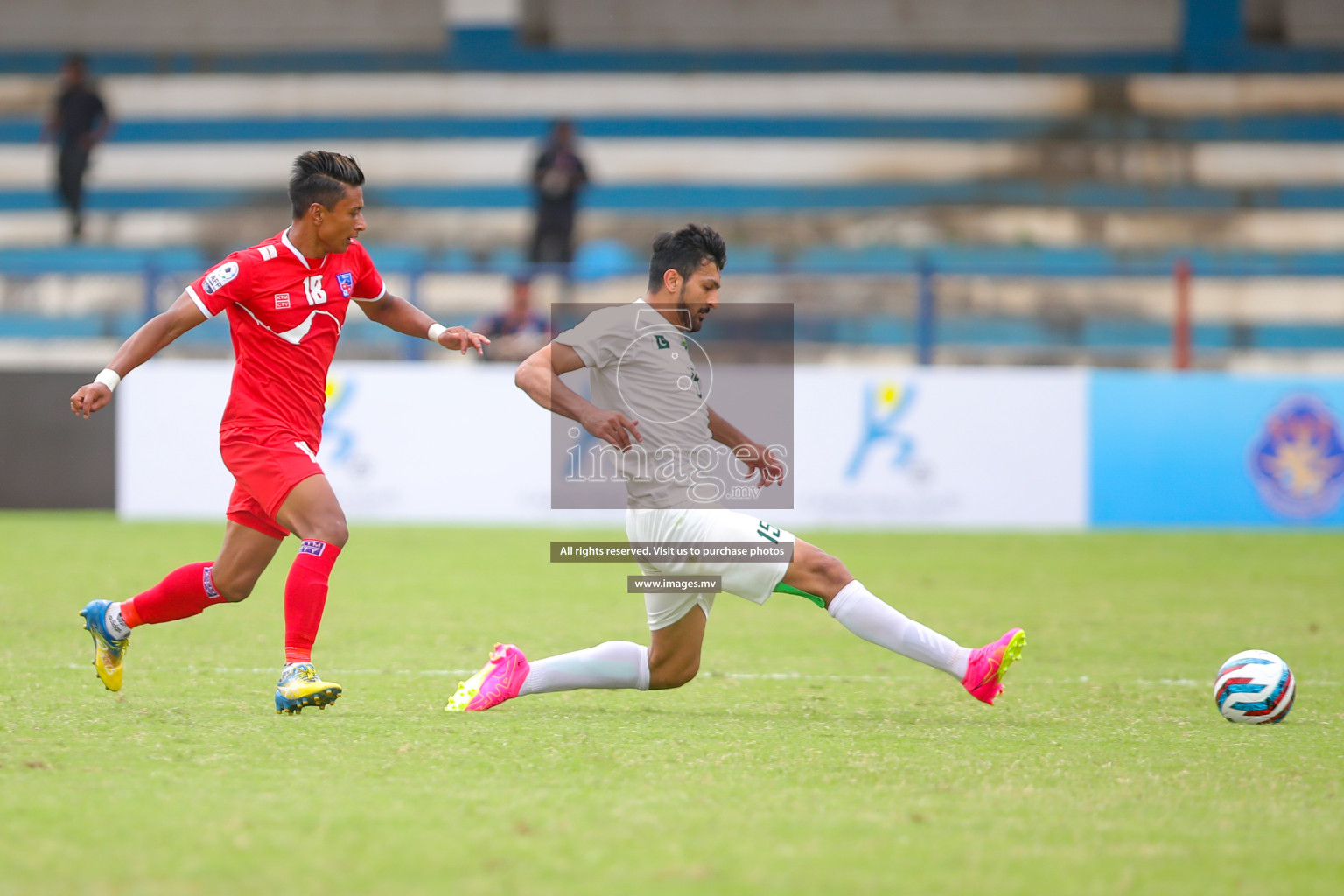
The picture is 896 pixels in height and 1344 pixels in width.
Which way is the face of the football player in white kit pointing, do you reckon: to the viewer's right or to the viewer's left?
to the viewer's right

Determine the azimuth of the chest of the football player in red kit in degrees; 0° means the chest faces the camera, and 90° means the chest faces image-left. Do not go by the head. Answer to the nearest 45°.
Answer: approximately 315°

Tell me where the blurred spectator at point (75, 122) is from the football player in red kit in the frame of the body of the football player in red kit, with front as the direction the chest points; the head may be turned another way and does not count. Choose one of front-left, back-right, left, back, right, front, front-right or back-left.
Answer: back-left

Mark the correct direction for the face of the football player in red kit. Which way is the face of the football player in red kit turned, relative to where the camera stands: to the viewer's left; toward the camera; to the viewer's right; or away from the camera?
to the viewer's right

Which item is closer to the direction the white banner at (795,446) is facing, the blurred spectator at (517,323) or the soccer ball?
the soccer ball

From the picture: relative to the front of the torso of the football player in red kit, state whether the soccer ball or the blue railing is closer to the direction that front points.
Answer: the soccer ball

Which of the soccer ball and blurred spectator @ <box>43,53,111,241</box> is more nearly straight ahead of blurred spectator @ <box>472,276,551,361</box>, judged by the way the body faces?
the soccer ball

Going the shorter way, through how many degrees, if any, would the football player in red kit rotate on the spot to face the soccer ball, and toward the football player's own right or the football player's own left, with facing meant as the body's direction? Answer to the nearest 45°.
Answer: approximately 45° to the football player's own left

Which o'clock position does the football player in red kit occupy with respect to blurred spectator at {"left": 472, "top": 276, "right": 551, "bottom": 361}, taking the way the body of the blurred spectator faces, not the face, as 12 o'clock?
The football player in red kit is roughly at 12 o'clock from the blurred spectator.

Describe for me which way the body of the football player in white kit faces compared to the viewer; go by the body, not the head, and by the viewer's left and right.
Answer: facing to the right of the viewer

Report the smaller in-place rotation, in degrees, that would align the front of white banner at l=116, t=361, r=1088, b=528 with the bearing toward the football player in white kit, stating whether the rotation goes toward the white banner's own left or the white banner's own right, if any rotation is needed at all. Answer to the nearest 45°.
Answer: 0° — it already faces them

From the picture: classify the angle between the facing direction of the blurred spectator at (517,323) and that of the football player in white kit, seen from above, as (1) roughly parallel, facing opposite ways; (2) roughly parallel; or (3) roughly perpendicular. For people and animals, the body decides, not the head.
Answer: roughly perpendicular

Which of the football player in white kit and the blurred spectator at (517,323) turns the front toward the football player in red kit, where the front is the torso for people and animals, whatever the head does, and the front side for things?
the blurred spectator
